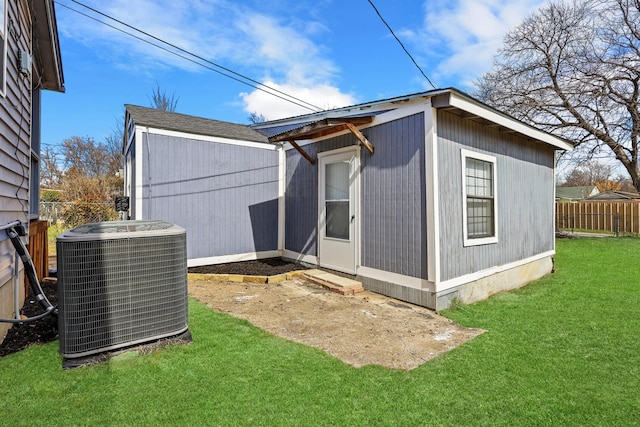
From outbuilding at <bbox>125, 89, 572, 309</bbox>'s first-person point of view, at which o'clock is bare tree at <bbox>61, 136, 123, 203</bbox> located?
The bare tree is roughly at 3 o'clock from the outbuilding.

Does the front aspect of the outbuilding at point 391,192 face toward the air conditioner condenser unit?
yes

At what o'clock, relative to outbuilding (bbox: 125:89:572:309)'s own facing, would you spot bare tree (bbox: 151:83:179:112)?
The bare tree is roughly at 3 o'clock from the outbuilding.

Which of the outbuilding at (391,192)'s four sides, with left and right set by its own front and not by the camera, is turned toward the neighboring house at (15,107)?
front

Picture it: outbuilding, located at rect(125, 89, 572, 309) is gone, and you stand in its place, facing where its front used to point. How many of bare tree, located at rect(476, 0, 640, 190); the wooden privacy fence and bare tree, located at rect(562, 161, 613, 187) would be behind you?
3

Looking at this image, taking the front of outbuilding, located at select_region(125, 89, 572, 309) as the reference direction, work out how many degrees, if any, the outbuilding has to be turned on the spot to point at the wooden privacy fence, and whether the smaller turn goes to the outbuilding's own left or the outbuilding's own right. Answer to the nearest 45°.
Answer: approximately 180°

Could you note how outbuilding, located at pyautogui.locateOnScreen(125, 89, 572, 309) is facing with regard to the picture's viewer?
facing the viewer and to the left of the viewer

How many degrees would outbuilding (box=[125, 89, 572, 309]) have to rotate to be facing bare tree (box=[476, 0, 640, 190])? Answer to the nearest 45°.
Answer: approximately 180°

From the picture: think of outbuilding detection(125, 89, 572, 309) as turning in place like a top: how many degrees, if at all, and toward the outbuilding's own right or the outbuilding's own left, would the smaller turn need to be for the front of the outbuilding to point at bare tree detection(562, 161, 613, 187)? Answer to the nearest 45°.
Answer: approximately 180°
